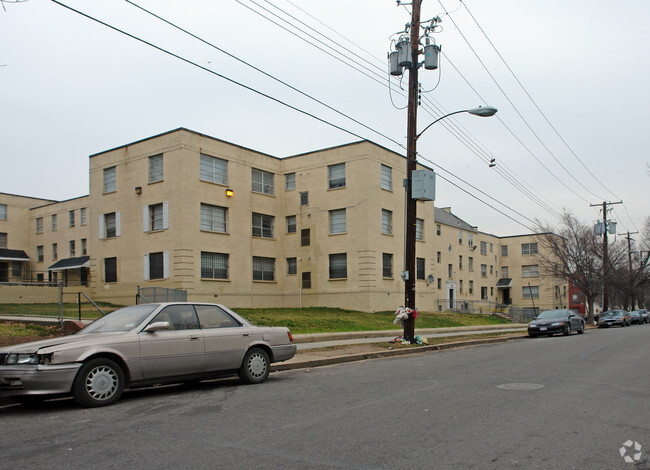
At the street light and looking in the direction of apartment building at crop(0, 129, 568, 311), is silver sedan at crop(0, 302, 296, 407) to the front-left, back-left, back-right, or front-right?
back-left

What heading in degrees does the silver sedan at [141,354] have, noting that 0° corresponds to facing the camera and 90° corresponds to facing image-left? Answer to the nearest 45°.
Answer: approximately 45°

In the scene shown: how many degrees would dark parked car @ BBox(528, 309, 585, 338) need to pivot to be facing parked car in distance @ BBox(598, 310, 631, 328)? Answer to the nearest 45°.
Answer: approximately 135° to its right

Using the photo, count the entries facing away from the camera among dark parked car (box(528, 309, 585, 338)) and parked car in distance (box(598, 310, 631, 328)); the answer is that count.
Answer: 0

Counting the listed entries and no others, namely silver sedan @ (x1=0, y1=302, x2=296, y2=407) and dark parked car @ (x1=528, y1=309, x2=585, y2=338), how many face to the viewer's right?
0

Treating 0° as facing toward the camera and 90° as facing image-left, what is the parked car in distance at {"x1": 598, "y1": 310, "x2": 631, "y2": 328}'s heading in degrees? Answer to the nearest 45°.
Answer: approximately 45°

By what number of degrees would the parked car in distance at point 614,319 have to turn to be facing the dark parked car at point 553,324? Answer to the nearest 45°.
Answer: approximately 45° to its left

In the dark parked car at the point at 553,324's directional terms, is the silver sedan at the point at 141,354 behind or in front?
in front

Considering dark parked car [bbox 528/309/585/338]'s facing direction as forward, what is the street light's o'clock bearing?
The street light is roughly at 11 o'clock from the dark parked car.

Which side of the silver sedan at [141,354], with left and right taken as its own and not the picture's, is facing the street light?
back
